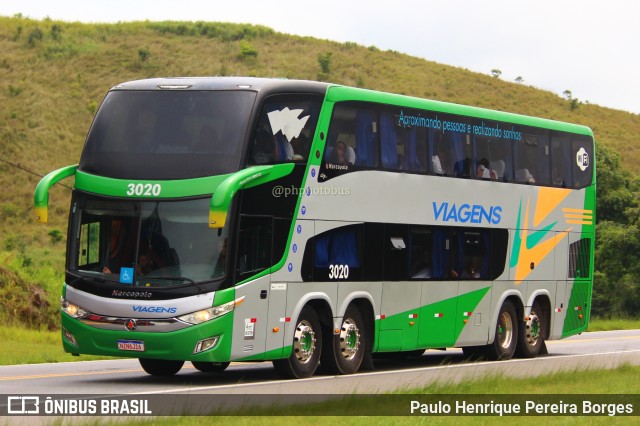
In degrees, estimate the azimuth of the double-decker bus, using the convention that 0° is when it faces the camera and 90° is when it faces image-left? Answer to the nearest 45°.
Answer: approximately 45°
